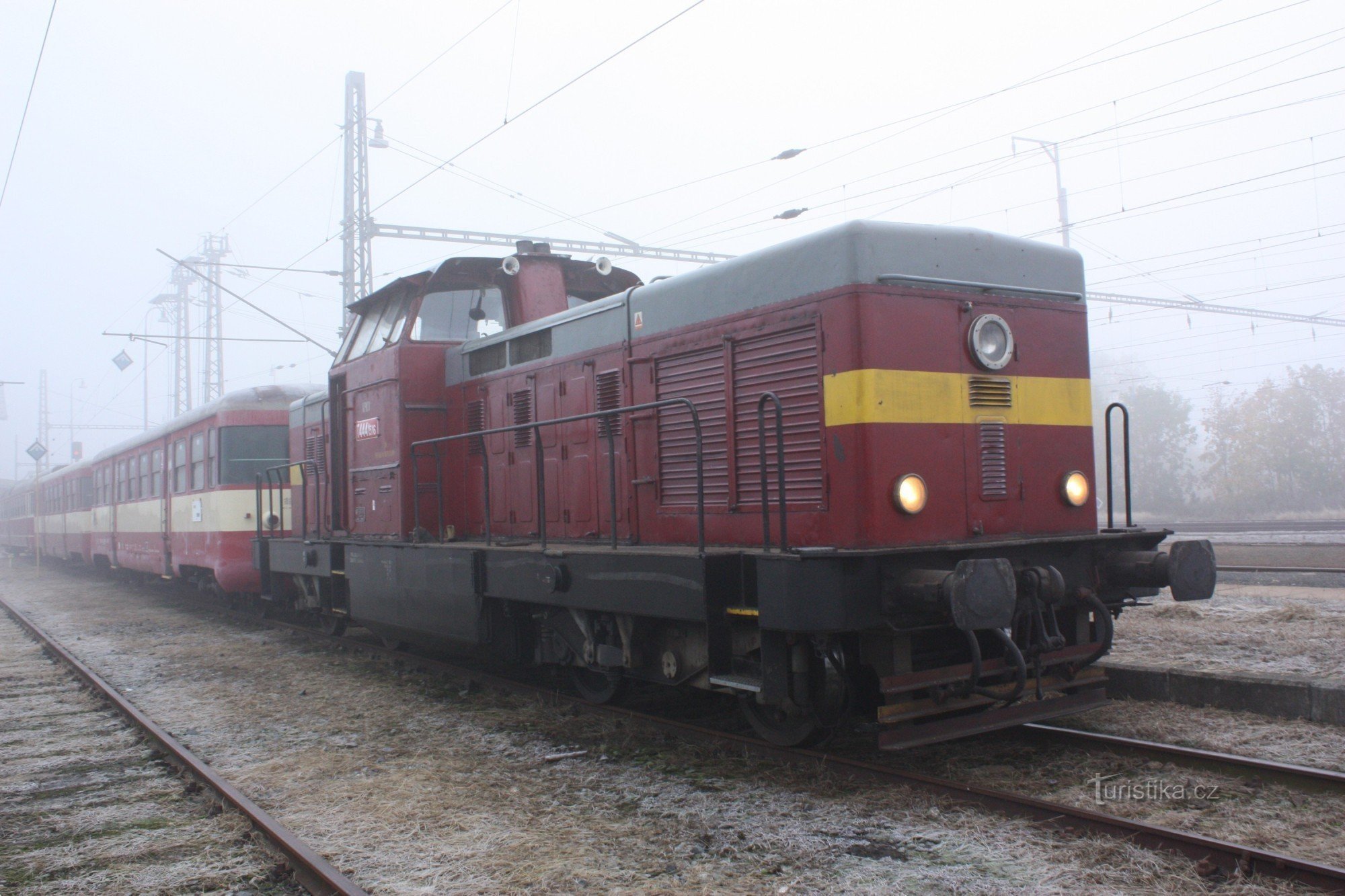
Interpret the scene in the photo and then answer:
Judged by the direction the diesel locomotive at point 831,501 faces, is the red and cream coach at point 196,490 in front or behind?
behind

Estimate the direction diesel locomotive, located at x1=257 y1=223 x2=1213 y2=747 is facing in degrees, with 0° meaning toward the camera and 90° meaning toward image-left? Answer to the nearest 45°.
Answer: approximately 315°

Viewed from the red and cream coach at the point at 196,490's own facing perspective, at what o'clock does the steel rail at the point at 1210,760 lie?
The steel rail is roughly at 1 o'clock from the red and cream coach.

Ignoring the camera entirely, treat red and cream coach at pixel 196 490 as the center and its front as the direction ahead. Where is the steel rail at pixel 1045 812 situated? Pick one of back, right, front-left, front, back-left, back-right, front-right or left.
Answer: front-right

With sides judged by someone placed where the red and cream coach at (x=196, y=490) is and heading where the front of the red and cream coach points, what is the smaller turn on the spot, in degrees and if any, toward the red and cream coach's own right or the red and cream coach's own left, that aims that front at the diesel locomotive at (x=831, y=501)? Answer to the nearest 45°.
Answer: approximately 45° to the red and cream coach's own right

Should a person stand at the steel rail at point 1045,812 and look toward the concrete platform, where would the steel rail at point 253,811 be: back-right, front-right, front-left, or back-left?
back-left

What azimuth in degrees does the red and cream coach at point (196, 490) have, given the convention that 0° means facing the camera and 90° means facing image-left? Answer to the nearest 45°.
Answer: approximately 315°

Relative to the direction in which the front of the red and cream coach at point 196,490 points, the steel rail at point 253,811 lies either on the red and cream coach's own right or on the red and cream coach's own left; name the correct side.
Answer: on the red and cream coach's own right
